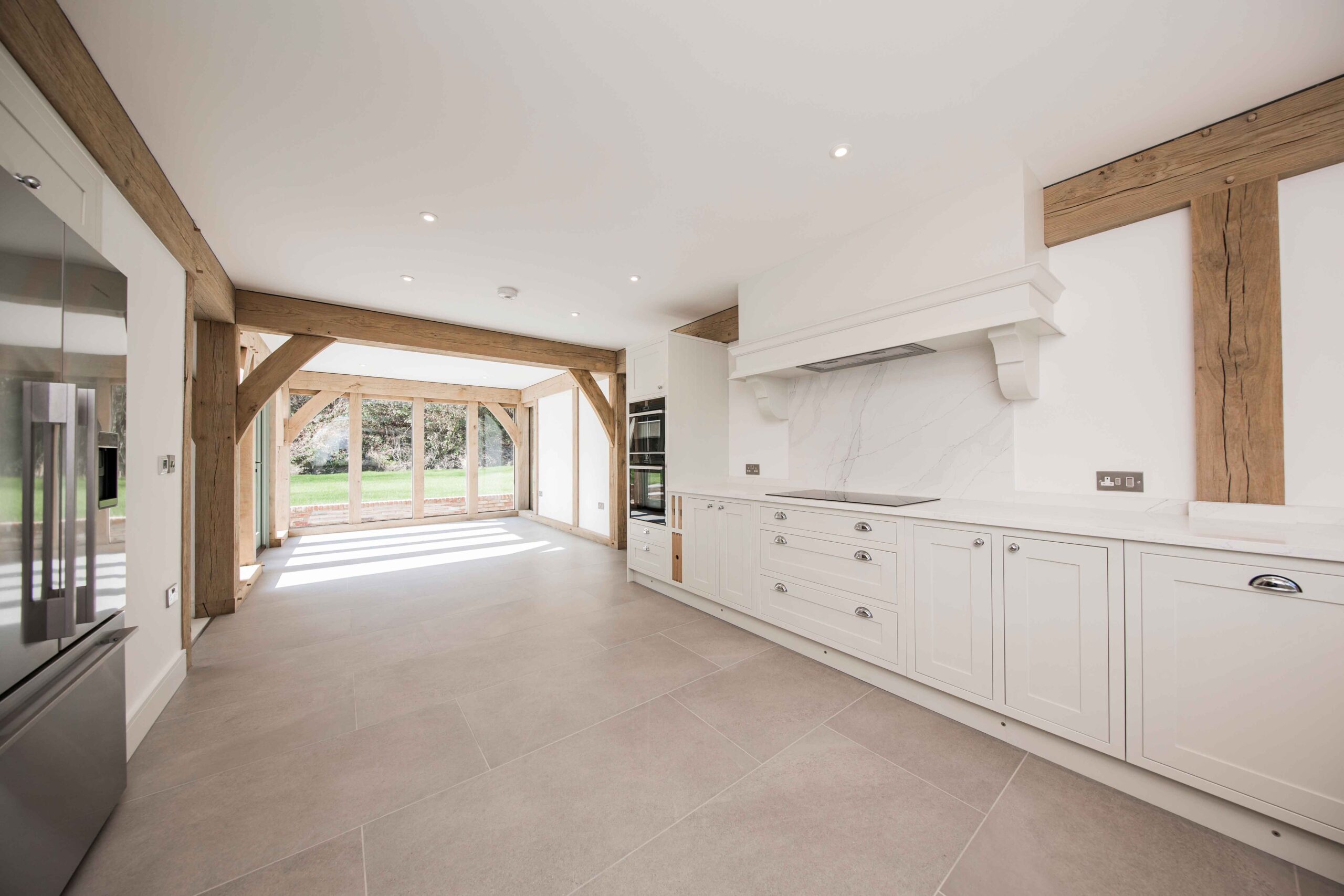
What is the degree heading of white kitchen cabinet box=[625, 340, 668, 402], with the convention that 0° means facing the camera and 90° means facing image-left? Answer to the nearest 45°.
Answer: approximately 45°

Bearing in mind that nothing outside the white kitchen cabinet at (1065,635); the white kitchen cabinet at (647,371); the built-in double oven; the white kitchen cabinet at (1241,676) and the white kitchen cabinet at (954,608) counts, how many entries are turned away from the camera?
0

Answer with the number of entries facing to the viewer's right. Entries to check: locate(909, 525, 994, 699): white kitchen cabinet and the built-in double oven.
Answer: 0

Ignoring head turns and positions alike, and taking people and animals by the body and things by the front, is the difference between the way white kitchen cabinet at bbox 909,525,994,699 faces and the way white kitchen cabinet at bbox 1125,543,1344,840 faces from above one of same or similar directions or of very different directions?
same or similar directions

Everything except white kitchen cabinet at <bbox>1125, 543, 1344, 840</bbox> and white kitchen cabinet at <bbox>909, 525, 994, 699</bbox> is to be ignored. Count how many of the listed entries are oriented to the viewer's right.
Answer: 0

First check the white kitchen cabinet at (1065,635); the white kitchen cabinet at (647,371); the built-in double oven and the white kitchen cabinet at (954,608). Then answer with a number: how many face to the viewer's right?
0

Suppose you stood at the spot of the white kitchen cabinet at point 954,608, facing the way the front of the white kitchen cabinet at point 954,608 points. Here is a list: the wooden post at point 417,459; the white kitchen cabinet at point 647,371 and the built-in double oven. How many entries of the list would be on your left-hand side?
0

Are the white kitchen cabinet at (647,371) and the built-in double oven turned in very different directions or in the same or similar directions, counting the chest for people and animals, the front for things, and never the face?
same or similar directions

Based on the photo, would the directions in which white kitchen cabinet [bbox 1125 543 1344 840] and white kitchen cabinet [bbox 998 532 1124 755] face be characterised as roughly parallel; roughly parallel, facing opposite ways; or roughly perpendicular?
roughly parallel

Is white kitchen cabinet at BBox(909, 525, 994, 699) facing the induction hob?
no

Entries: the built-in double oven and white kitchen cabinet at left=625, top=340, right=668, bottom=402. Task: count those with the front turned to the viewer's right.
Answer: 0

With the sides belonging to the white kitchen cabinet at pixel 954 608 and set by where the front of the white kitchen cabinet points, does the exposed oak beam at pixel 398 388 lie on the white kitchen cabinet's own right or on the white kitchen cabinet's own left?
on the white kitchen cabinet's own right

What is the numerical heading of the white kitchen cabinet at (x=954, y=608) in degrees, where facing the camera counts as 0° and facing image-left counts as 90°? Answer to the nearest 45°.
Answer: approximately 45°

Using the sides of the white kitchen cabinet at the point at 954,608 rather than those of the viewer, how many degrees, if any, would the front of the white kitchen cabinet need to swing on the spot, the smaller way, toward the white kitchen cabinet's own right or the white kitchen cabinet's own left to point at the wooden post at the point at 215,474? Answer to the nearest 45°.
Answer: approximately 45° to the white kitchen cabinet's own right

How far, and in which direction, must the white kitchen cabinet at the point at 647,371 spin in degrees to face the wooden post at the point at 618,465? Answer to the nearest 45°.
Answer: approximately 135° to its right

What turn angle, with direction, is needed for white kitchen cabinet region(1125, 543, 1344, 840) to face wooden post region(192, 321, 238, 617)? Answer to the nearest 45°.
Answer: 0° — it already faces it
